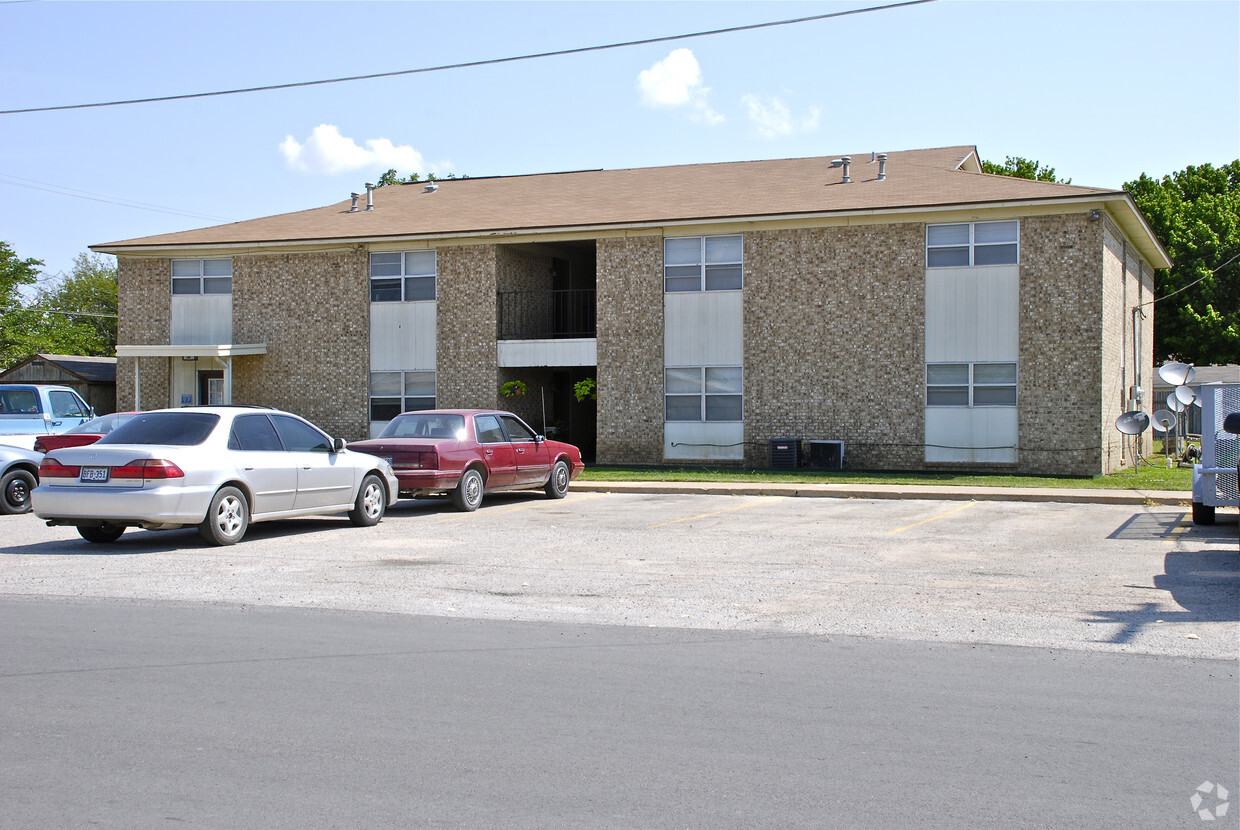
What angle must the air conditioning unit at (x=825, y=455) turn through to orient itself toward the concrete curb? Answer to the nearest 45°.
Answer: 0° — it already faces it

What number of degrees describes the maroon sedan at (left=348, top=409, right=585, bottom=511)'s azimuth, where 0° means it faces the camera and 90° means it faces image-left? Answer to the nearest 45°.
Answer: approximately 225°

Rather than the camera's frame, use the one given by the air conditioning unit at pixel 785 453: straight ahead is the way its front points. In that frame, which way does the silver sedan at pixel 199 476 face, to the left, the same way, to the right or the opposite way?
the opposite way

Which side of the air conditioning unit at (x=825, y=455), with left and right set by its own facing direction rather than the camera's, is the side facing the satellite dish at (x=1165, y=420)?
left

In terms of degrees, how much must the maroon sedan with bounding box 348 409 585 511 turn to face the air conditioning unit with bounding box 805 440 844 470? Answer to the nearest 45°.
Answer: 0° — it already faces it

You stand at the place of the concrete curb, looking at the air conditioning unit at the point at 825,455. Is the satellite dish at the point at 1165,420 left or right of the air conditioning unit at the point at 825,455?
right

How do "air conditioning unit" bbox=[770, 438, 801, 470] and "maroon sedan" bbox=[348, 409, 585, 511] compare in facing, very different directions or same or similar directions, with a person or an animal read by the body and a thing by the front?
very different directions

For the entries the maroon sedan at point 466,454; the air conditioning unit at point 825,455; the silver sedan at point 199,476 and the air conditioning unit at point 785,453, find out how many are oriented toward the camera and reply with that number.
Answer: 2

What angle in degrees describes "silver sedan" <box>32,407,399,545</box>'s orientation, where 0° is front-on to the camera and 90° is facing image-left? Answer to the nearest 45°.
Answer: approximately 225°
